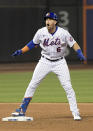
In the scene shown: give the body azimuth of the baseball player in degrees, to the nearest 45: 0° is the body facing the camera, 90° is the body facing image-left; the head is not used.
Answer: approximately 0°
